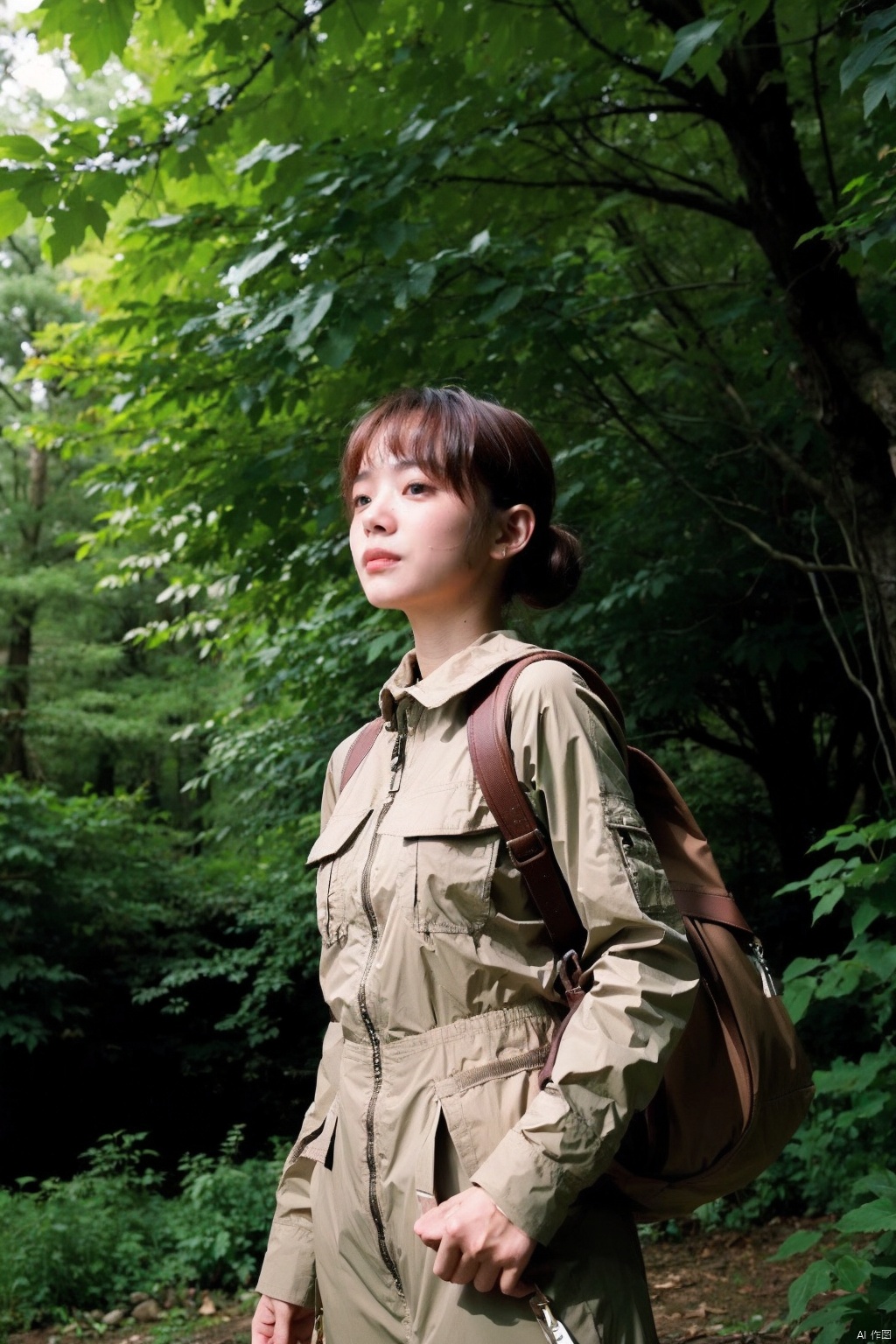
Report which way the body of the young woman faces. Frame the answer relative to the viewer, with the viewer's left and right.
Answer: facing the viewer and to the left of the viewer

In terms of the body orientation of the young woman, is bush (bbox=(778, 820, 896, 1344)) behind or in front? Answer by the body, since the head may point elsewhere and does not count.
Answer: behind

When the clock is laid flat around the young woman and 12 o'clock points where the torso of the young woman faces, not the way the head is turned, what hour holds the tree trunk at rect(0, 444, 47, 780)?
The tree trunk is roughly at 4 o'clock from the young woman.

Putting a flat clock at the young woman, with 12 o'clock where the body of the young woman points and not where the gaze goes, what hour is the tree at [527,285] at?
The tree is roughly at 5 o'clock from the young woman.
